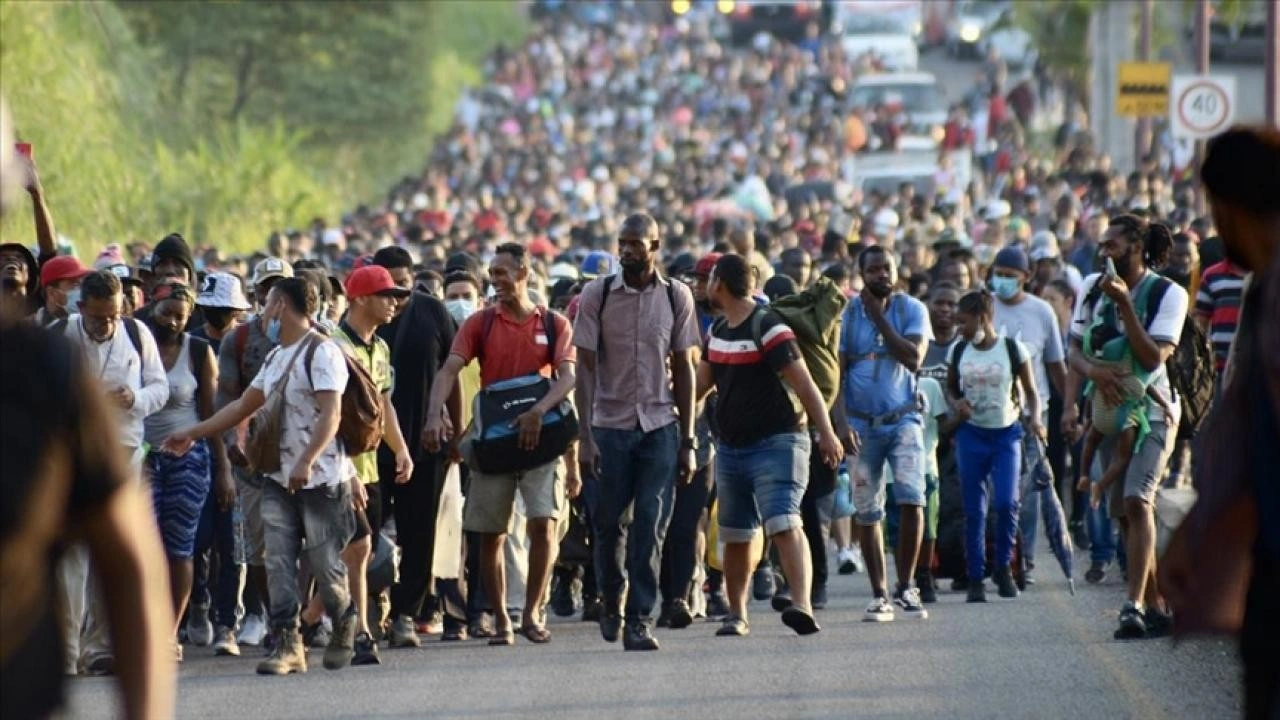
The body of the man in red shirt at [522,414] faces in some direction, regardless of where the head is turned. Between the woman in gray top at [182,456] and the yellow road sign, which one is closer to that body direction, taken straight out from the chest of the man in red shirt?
the woman in gray top

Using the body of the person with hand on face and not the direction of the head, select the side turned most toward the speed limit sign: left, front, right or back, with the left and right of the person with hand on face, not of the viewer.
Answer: back

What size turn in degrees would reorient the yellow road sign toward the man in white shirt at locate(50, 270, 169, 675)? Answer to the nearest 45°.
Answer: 0° — it already faces them

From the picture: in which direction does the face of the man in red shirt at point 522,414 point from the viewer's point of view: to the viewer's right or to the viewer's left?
to the viewer's left

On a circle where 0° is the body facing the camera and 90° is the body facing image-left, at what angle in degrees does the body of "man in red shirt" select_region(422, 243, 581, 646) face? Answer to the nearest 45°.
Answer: approximately 0°

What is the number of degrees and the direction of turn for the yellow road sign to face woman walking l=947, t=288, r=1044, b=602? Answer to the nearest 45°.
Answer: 0° — it already faces them

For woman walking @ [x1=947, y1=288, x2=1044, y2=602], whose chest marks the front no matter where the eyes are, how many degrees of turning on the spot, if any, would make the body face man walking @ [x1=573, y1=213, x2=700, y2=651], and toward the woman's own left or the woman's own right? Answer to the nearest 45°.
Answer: approximately 45° to the woman's own right

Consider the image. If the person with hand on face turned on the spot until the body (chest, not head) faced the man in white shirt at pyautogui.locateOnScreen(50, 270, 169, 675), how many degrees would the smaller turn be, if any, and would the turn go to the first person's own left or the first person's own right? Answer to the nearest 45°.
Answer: approximately 45° to the first person's own right
